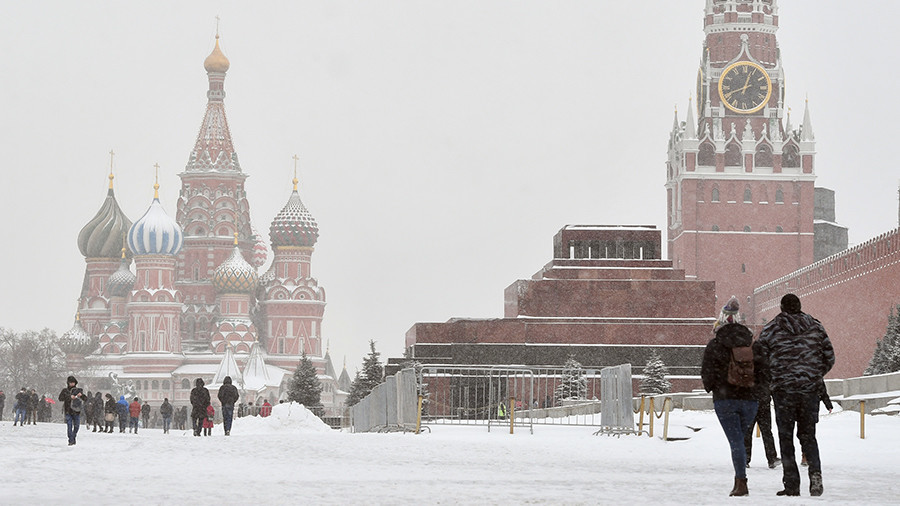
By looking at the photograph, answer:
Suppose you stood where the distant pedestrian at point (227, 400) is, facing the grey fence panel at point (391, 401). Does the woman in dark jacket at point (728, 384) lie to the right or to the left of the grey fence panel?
right

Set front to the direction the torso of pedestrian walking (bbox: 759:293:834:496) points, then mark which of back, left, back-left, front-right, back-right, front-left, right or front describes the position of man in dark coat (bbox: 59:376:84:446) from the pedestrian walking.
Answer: front-left

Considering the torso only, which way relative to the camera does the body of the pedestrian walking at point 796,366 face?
away from the camera

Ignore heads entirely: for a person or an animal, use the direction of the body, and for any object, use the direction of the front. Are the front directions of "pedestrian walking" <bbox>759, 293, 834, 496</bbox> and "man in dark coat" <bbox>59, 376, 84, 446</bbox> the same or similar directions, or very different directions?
very different directions

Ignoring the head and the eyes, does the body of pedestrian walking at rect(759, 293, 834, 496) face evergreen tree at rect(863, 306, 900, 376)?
yes

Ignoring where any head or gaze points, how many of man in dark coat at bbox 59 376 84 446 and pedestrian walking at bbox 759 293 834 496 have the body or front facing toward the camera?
1

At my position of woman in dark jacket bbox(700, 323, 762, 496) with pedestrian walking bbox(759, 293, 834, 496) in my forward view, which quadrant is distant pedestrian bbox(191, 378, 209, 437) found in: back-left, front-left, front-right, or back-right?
back-left

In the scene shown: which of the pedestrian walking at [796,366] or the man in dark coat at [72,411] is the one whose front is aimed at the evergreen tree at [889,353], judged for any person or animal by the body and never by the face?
the pedestrian walking

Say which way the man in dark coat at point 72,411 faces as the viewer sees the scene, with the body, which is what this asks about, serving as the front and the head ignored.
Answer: toward the camera

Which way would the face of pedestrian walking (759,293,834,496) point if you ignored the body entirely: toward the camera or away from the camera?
away from the camera

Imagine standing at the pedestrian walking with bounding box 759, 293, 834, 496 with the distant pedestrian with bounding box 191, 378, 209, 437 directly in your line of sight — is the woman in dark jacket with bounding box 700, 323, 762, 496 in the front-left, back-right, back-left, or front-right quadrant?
front-left

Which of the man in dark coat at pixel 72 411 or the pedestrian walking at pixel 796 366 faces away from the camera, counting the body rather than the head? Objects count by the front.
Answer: the pedestrian walking

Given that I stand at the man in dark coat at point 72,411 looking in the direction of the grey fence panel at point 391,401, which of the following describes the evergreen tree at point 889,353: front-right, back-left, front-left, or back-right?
front-left
